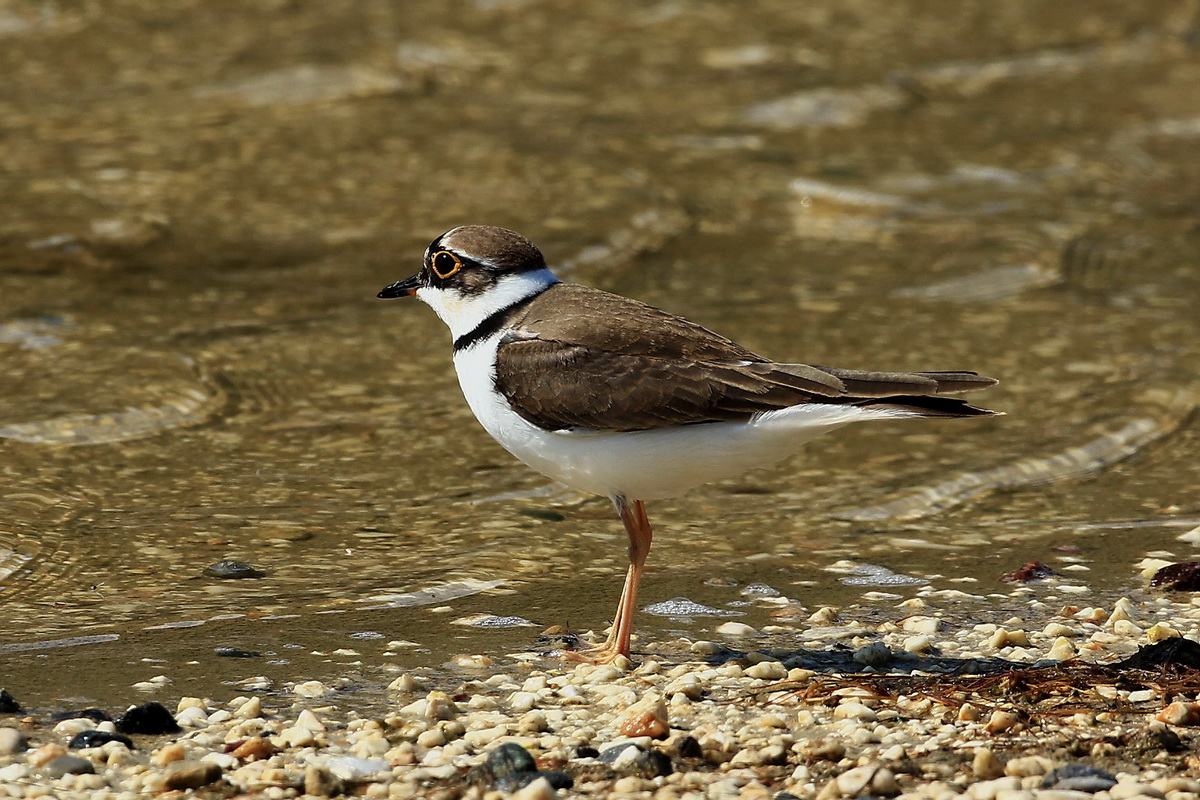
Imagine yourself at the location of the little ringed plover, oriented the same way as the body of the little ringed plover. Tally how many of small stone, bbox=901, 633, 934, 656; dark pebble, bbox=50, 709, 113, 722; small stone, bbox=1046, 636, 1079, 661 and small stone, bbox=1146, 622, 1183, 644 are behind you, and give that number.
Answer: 3

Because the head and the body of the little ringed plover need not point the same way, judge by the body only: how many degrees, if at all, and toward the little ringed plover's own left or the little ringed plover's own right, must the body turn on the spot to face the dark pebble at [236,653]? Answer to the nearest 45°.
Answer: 0° — it already faces it

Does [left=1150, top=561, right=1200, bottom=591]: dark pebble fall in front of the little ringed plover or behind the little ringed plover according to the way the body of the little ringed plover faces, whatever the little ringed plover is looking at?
behind

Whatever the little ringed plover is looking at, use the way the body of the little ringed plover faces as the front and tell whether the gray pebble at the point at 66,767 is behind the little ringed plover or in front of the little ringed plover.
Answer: in front

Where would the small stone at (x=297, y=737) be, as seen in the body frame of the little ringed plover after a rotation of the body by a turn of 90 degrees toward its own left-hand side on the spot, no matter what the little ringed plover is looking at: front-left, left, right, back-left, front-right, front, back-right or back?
front-right

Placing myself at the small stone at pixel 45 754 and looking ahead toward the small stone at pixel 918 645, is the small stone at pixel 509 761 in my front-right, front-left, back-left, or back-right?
front-right

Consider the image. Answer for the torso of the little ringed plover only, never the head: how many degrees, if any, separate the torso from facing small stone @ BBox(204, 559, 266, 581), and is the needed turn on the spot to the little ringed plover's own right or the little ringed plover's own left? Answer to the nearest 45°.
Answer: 0° — it already faces it

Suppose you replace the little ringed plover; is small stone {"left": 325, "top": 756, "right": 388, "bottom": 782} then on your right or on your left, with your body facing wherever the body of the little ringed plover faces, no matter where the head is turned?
on your left

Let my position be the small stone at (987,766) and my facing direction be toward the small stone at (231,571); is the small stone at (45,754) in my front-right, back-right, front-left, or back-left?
front-left

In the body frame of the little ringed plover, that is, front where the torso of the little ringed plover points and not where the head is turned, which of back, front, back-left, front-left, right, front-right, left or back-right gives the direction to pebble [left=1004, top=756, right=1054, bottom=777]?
back-left

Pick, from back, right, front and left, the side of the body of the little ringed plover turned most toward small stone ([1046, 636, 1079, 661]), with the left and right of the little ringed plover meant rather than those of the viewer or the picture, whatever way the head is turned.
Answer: back

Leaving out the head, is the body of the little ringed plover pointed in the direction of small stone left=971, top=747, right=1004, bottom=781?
no

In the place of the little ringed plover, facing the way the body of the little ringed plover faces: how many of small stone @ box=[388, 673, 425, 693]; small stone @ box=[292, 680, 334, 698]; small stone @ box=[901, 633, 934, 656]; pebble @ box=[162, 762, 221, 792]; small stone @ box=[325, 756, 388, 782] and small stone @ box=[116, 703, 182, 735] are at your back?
1

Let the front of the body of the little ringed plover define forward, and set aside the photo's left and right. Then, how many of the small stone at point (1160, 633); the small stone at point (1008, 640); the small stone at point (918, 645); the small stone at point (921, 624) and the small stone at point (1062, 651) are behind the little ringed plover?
5

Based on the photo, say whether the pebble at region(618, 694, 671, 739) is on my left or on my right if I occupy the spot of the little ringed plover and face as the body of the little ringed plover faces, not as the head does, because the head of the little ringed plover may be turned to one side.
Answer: on my left

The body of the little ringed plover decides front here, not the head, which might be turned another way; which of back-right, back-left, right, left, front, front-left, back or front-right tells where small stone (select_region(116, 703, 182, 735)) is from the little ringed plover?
front-left

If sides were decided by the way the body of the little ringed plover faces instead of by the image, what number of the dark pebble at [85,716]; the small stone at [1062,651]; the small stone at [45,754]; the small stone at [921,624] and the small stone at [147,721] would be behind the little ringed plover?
2

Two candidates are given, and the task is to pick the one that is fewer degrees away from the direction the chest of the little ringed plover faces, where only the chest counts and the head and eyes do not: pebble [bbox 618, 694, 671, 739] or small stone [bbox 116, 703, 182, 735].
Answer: the small stone

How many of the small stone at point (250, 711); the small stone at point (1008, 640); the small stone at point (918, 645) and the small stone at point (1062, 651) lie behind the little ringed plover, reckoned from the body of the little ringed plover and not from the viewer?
3

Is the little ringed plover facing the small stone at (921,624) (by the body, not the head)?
no

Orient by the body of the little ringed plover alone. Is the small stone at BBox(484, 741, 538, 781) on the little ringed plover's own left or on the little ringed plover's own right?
on the little ringed plover's own left

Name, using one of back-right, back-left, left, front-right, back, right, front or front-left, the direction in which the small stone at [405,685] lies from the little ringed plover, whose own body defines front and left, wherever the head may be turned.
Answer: front-left

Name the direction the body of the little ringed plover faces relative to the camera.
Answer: to the viewer's left
